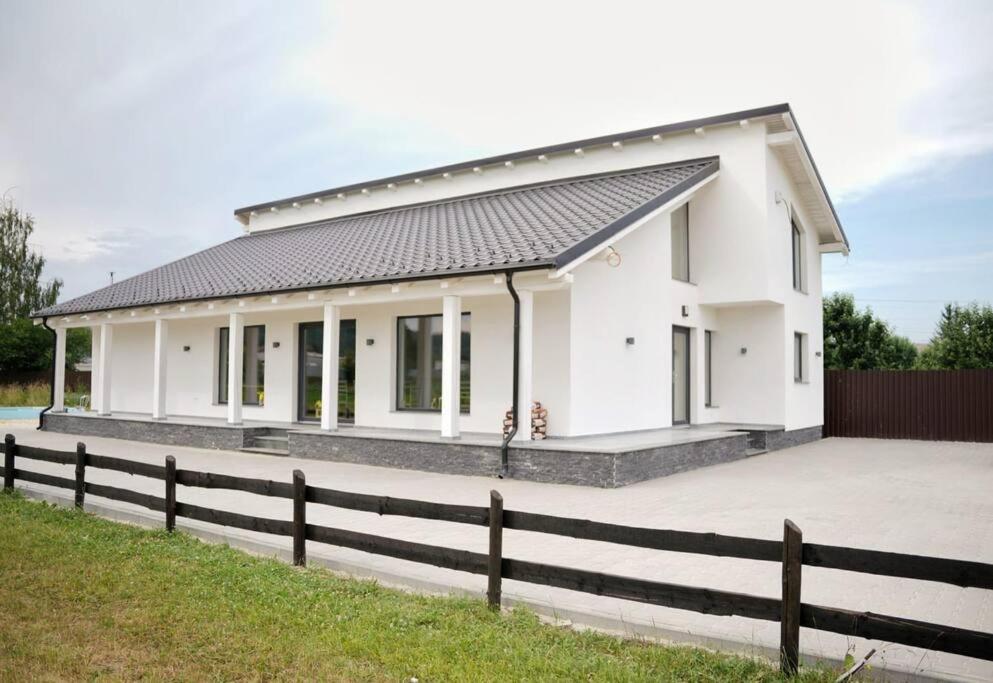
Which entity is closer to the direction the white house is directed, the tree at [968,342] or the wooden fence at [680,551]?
the wooden fence

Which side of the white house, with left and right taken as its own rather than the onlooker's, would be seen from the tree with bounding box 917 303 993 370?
back

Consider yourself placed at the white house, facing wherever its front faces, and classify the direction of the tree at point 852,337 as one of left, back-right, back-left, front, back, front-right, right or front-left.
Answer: back

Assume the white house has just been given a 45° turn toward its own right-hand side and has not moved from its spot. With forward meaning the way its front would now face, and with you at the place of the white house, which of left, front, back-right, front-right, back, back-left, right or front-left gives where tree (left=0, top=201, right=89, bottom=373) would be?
front-right

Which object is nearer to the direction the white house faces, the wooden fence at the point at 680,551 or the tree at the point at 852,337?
the wooden fence

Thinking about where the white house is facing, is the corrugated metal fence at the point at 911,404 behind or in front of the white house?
behind

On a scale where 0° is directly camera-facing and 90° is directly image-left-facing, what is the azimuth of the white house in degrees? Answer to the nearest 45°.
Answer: approximately 45°
